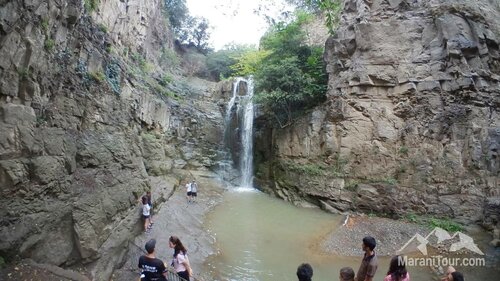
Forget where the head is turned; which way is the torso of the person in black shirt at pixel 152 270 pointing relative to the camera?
away from the camera

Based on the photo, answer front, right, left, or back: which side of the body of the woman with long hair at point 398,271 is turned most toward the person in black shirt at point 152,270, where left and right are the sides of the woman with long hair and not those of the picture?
left

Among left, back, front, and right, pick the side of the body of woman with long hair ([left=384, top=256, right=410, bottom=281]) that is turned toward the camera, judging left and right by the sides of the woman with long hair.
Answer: back

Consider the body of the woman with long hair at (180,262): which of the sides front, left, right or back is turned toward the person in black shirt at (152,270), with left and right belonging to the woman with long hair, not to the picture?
front

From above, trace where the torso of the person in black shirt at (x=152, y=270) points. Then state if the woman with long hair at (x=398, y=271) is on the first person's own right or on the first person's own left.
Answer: on the first person's own right

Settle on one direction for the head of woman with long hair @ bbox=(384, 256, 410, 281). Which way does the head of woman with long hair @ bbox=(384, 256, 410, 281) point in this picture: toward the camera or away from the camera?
away from the camera

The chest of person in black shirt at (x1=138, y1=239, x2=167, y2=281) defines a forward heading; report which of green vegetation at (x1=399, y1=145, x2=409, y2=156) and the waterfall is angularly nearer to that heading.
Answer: the waterfall

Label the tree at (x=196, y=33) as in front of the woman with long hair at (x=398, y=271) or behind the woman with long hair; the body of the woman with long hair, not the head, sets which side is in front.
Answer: in front

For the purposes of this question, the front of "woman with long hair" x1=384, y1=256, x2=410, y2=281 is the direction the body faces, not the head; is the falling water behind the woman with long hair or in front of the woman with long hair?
in front
